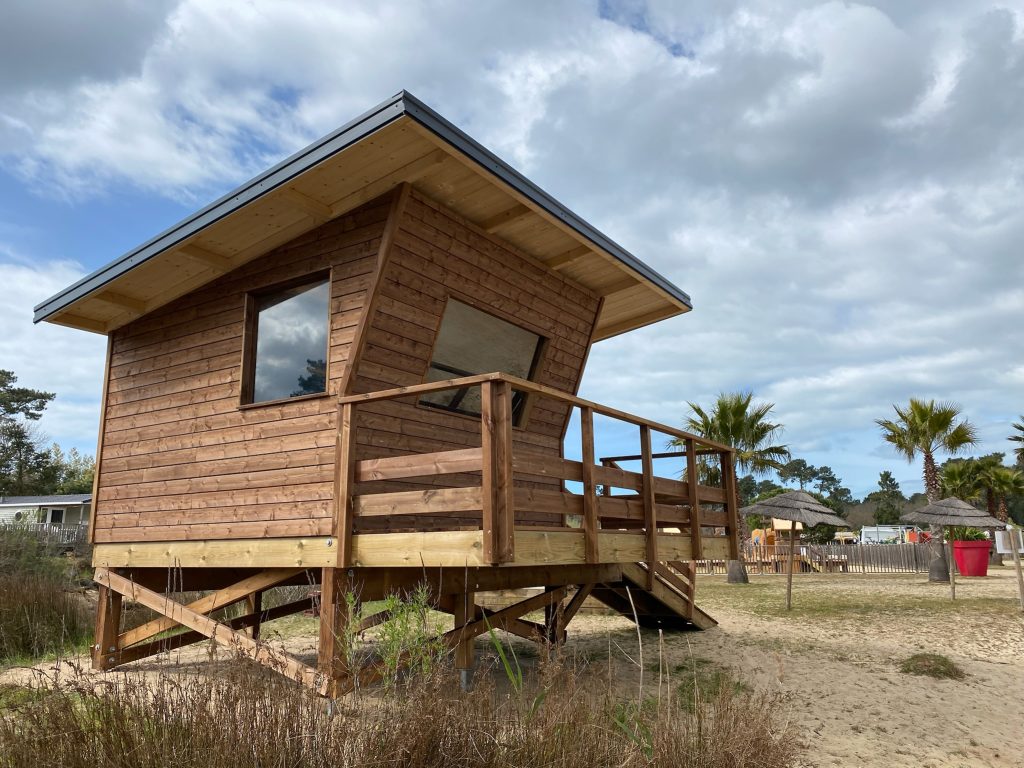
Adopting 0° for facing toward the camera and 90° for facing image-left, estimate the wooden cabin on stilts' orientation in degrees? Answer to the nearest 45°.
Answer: approximately 315°

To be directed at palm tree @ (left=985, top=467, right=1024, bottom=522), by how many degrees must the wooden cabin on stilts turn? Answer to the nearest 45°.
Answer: approximately 90° to its left

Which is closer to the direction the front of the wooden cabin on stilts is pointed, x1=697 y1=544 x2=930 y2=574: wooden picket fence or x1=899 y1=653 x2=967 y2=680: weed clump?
the weed clump

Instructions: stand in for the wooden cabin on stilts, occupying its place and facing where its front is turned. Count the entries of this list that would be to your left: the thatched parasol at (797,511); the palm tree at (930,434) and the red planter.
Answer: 3

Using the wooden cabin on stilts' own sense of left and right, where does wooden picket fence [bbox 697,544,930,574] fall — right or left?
on its left

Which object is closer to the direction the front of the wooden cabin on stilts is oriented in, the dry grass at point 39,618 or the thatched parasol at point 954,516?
the thatched parasol

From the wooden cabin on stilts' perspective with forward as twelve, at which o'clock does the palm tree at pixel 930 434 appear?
The palm tree is roughly at 9 o'clock from the wooden cabin on stilts.

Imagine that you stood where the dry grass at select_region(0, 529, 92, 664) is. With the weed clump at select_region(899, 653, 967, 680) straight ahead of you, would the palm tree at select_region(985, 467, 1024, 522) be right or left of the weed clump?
left

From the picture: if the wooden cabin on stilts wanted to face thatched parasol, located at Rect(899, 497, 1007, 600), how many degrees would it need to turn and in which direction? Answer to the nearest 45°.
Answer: approximately 90° to its left

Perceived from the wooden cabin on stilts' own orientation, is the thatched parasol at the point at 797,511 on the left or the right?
on its left

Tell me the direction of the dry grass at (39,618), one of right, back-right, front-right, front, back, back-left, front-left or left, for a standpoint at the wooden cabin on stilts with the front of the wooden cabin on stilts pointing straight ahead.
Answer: back
